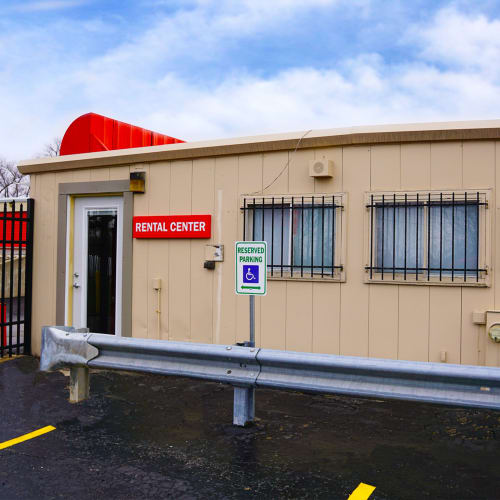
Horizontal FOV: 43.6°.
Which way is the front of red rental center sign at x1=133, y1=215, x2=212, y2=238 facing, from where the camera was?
facing the viewer

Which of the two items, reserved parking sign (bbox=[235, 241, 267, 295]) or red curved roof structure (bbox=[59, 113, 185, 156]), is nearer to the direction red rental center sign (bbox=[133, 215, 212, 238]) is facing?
the reserved parking sign

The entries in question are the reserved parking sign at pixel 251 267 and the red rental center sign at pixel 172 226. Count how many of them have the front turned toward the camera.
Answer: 2

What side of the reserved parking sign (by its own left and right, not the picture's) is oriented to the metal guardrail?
front

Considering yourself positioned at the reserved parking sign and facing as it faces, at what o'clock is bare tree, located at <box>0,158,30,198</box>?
The bare tree is roughly at 5 o'clock from the reserved parking sign.

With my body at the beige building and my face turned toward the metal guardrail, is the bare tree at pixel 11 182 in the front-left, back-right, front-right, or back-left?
back-right

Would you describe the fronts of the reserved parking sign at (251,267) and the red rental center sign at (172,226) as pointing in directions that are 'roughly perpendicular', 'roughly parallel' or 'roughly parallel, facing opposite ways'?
roughly parallel

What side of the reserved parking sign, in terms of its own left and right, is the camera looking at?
front

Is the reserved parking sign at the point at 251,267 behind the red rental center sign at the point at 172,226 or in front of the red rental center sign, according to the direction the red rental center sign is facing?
in front

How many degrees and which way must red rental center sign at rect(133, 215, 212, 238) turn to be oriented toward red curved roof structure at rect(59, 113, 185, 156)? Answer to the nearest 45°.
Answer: approximately 135° to its right

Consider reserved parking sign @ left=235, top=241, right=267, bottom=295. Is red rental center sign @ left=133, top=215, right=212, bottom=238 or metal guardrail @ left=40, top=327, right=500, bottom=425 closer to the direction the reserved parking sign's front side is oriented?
the metal guardrail

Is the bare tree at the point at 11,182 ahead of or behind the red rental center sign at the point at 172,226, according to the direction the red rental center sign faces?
behind

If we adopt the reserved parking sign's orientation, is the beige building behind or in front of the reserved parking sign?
behind

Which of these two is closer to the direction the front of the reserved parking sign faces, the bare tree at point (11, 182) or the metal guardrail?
the metal guardrail

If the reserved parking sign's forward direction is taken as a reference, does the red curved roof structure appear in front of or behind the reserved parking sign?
behind
